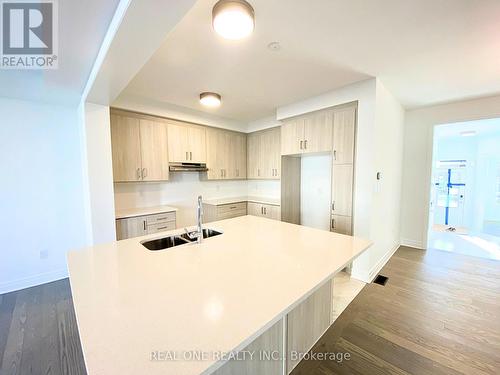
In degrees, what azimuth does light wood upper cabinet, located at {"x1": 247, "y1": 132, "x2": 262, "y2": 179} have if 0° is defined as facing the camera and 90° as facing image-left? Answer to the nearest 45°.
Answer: approximately 45°

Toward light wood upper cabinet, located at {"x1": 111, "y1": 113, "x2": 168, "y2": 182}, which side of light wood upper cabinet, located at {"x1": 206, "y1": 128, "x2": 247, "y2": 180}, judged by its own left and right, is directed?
right

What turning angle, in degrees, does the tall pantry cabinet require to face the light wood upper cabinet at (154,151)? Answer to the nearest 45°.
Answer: approximately 45° to its right

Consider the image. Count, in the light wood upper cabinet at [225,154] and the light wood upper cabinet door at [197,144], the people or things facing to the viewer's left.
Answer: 0

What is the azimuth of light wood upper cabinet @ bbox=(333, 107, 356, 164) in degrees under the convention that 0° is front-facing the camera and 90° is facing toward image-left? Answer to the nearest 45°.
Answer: approximately 45°

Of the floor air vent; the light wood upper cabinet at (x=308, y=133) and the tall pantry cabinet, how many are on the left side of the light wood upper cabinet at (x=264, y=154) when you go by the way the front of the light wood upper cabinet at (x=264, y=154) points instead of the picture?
3

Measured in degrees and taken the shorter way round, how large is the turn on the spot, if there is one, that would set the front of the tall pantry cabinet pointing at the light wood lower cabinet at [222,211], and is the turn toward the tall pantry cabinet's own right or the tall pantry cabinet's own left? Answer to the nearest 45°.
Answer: approximately 45° to the tall pantry cabinet's own right

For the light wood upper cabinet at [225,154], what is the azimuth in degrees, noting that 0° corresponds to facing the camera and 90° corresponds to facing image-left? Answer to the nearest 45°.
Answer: approximately 315°
